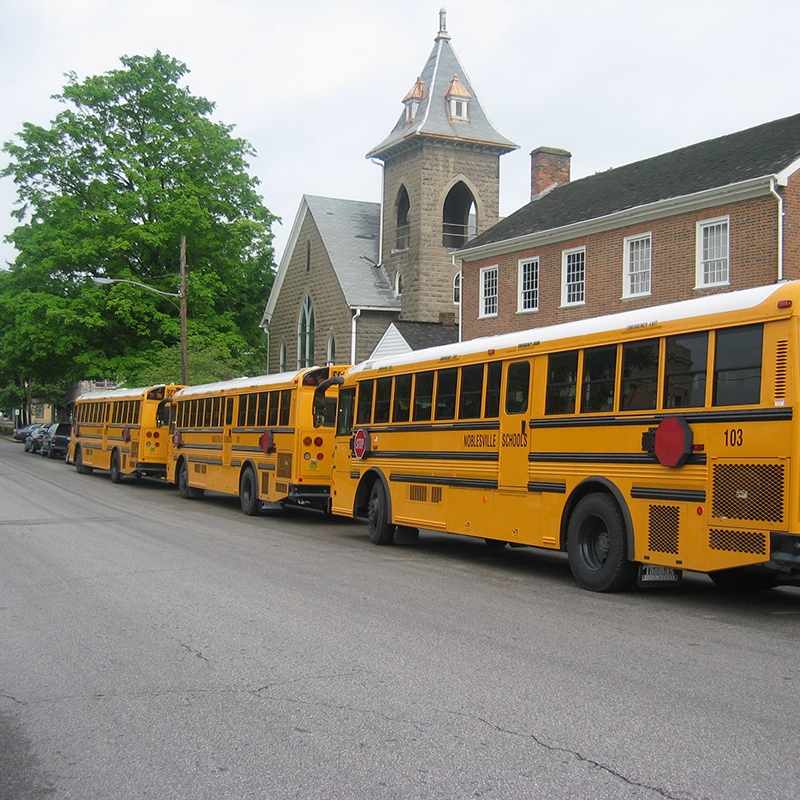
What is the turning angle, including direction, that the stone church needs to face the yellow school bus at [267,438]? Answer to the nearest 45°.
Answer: approximately 45° to its left

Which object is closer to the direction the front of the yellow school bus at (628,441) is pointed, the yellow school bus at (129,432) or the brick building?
the yellow school bus

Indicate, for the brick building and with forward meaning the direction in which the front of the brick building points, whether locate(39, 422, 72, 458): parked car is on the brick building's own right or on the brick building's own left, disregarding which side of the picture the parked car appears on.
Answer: on the brick building's own right

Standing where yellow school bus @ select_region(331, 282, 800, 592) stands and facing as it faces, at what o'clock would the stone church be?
The stone church is roughly at 1 o'clock from the yellow school bus.

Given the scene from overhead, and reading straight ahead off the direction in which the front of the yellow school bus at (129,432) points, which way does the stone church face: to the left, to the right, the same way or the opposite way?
to the left

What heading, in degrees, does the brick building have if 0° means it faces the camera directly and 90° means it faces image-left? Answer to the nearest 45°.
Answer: approximately 45°

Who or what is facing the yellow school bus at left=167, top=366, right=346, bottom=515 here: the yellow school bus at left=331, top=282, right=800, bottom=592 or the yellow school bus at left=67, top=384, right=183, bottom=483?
the yellow school bus at left=331, top=282, right=800, bottom=592

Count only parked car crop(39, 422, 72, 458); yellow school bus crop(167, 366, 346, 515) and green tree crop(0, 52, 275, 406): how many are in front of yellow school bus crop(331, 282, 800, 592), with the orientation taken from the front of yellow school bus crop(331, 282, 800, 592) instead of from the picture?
3

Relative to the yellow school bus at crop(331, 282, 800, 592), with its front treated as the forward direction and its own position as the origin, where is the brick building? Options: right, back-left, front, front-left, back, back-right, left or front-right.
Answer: front-right

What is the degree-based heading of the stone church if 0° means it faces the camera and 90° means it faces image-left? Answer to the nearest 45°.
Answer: approximately 45°
